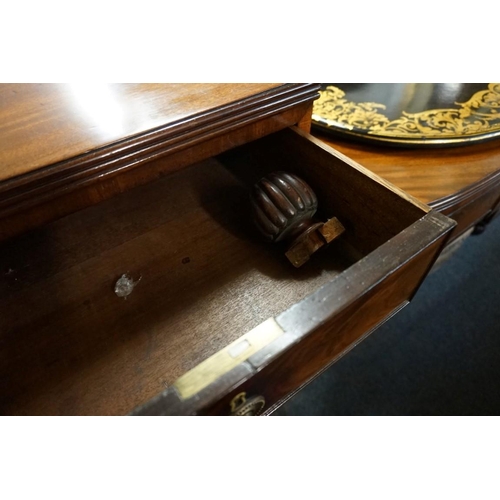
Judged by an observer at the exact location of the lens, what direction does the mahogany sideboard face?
facing the viewer and to the right of the viewer
